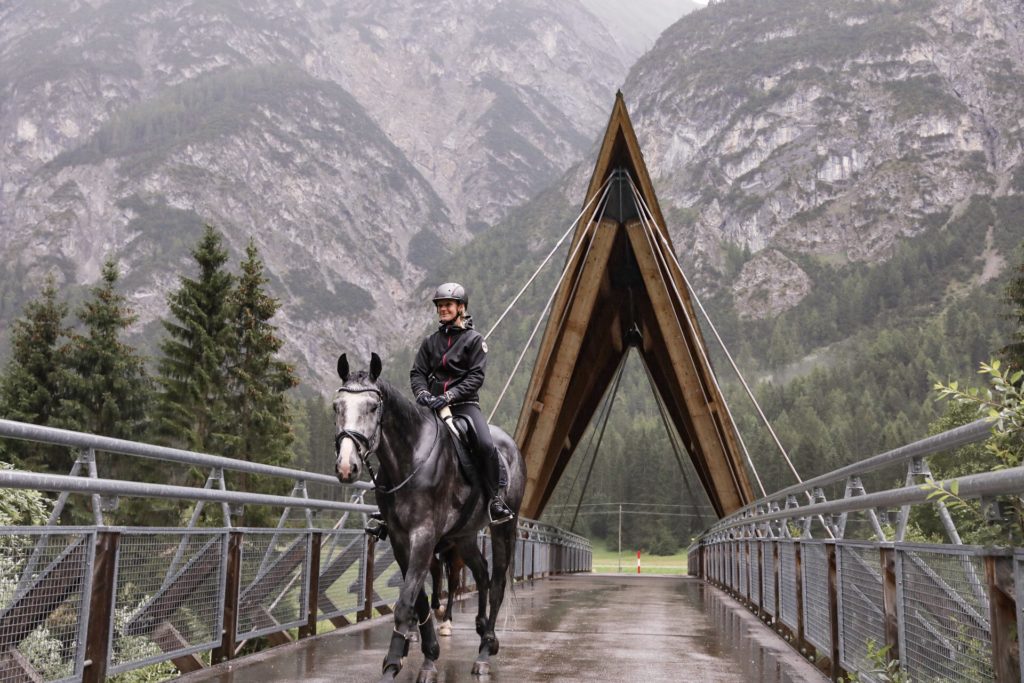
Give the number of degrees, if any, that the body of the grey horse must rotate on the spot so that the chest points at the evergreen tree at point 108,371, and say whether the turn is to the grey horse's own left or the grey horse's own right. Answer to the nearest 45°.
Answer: approximately 135° to the grey horse's own right

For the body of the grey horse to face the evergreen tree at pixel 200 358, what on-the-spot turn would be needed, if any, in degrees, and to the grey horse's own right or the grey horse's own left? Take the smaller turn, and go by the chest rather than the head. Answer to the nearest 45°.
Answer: approximately 135° to the grey horse's own right

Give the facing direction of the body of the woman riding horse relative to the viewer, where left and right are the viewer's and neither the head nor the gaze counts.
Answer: facing the viewer and to the left of the viewer

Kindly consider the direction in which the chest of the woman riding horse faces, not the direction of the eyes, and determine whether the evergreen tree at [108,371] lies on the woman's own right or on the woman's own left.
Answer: on the woman's own right

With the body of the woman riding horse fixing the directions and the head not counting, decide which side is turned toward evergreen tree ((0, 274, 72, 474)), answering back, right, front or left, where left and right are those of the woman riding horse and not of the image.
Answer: right

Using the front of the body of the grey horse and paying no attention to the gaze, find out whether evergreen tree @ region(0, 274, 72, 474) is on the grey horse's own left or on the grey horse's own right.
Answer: on the grey horse's own right

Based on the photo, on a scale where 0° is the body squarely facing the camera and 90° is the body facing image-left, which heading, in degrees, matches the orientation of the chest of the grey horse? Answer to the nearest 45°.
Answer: approximately 45°

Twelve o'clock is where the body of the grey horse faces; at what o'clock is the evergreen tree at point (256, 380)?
The evergreen tree is roughly at 4 o'clock from the grey horse.

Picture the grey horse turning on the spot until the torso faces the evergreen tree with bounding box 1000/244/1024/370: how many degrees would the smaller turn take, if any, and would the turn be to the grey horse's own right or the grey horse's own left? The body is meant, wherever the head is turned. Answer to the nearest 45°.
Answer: approximately 180°

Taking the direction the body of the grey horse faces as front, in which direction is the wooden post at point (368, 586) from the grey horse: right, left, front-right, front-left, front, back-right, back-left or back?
back-right
